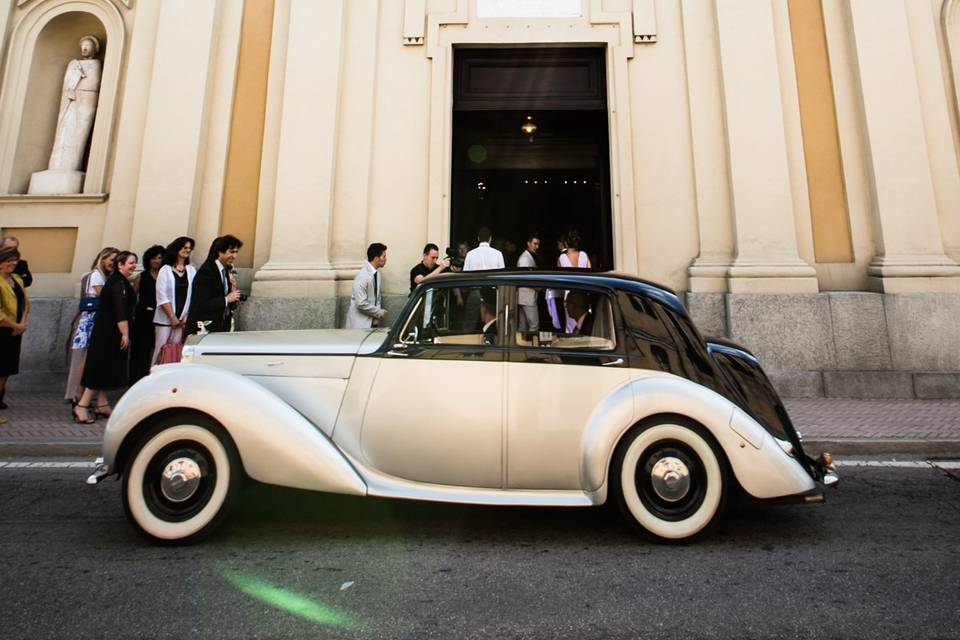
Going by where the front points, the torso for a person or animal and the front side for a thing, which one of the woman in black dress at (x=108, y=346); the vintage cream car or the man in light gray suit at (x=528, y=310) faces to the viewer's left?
the vintage cream car

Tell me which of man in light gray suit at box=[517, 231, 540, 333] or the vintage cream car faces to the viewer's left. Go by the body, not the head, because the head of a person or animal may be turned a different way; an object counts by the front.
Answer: the vintage cream car

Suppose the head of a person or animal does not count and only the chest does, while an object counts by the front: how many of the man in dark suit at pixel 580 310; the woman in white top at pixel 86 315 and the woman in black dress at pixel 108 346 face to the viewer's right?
2

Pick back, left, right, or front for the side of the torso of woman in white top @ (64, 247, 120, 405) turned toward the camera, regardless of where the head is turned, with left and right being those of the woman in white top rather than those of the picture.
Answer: right

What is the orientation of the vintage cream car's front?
to the viewer's left

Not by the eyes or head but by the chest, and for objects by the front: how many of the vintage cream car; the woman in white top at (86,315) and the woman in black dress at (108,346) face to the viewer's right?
2

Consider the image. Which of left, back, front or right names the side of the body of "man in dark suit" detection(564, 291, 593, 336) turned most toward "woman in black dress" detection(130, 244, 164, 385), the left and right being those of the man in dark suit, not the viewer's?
front

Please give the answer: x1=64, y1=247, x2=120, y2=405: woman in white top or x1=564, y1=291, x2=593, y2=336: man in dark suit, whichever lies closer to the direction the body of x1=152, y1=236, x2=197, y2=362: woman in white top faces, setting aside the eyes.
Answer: the man in dark suit
